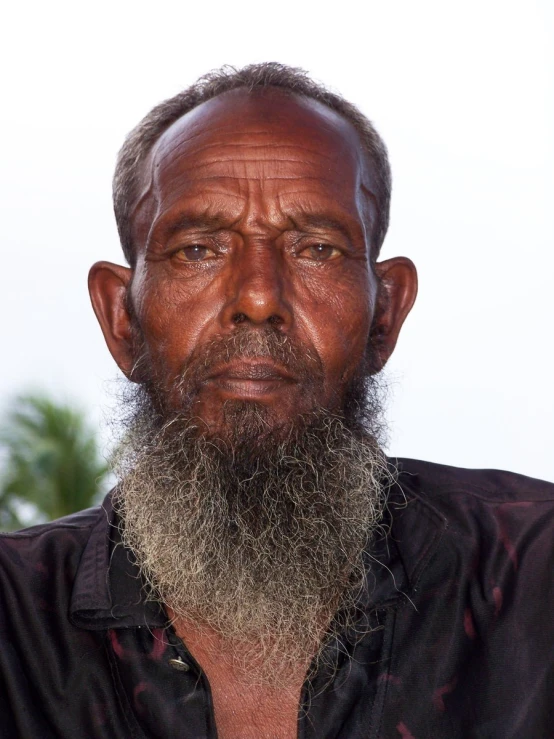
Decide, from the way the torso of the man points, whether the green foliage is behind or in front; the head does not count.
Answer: behind

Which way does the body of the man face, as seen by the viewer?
toward the camera
